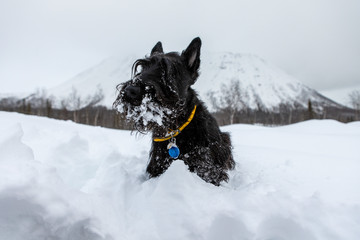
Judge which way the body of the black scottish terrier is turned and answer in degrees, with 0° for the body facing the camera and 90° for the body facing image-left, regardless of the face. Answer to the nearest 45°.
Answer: approximately 45°
